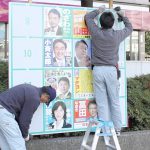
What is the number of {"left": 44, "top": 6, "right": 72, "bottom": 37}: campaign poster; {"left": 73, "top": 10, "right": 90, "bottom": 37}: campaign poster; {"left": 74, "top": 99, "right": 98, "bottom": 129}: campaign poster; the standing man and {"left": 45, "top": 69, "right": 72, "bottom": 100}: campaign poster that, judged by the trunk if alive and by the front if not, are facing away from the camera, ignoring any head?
1

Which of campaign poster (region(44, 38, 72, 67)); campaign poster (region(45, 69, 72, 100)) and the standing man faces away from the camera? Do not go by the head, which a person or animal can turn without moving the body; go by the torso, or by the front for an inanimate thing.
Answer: the standing man

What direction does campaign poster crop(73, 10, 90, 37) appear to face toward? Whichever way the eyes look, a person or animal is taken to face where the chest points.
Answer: toward the camera

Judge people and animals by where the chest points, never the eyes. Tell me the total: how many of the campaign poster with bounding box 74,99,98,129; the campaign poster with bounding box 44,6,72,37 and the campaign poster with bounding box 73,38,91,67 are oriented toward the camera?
3

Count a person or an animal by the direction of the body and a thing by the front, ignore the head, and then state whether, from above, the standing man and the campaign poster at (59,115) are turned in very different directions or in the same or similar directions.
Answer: very different directions

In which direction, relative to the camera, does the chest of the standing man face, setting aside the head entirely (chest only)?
away from the camera

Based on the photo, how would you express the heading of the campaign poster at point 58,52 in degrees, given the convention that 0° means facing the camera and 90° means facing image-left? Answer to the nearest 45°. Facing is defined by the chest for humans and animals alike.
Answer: approximately 0°

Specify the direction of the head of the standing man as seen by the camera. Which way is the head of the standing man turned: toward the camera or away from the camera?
away from the camera

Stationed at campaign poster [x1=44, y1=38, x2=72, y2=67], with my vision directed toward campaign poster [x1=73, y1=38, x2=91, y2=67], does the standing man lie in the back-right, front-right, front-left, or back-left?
front-right

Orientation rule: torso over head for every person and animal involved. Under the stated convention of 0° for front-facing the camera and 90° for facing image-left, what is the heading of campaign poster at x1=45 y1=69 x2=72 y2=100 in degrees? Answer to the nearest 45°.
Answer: approximately 0°

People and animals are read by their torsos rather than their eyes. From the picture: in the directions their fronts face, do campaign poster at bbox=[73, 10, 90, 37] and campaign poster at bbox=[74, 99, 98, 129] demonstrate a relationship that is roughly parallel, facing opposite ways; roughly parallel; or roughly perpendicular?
roughly parallel

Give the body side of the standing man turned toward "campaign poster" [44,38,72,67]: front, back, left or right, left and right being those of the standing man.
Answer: left
